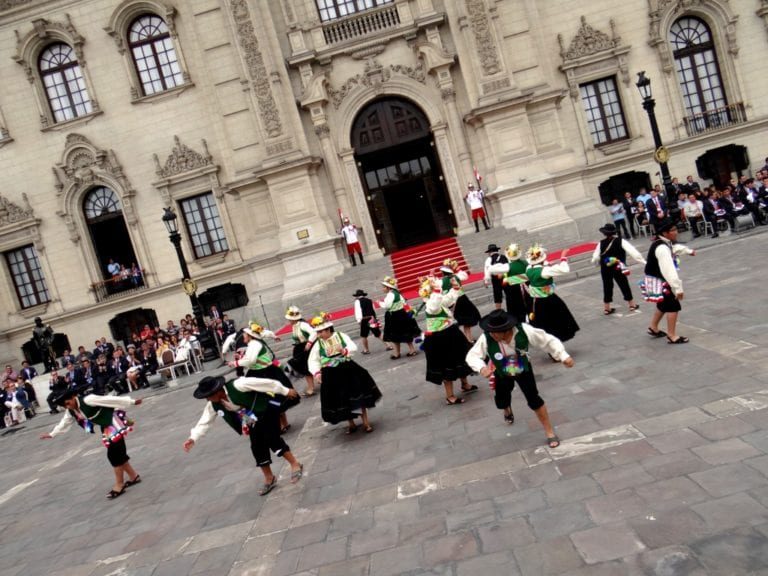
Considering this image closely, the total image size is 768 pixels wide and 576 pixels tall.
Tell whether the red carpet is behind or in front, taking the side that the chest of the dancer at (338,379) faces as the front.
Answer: behind

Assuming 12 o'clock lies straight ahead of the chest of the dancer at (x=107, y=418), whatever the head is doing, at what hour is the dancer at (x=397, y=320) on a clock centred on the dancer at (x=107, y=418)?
the dancer at (x=397, y=320) is roughly at 7 o'clock from the dancer at (x=107, y=418).

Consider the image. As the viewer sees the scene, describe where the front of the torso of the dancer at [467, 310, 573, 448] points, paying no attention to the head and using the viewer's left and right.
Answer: facing the viewer

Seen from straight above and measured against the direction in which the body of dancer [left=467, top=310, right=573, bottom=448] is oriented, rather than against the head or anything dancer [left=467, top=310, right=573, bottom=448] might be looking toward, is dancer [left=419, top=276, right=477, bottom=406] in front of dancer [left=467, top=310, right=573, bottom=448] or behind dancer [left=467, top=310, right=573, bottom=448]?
behind

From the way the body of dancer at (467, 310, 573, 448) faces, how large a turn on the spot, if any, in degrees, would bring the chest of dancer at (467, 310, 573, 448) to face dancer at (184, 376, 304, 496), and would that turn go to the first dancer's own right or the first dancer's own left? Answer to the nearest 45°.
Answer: approximately 90° to the first dancer's own right

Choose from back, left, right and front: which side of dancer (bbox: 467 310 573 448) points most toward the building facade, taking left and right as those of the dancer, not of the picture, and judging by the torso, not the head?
back

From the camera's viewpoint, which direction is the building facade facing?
toward the camera

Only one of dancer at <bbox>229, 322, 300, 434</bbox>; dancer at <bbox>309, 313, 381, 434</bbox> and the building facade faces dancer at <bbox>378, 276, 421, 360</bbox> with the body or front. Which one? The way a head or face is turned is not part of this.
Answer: the building facade

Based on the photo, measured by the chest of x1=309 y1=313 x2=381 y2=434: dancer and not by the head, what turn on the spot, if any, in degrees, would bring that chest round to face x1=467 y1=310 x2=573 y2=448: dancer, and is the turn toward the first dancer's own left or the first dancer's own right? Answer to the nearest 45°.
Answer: approximately 90° to the first dancer's own left

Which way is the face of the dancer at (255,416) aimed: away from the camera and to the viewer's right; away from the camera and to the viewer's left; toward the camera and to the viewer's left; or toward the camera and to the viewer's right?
toward the camera and to the viewer's left

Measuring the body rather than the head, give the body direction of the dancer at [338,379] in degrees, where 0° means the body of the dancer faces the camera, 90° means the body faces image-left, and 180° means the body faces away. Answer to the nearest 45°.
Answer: approximately 45°
